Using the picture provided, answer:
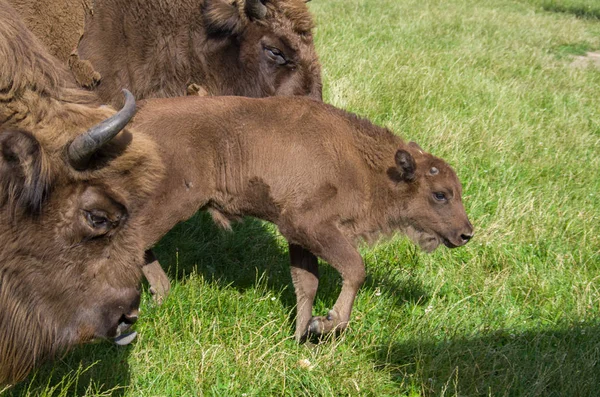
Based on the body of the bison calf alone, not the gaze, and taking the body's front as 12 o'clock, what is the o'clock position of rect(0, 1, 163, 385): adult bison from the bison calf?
The adult bison is roughly at 4 o'clock from the bison calf.

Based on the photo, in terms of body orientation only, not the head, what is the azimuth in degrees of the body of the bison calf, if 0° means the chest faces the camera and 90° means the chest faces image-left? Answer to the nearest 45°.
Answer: approximately 270°

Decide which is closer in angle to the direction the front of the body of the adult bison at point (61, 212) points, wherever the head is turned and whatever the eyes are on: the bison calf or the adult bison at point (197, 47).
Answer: the bison calf

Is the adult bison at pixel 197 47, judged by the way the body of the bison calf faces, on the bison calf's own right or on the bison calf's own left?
on the bison calf's own left
